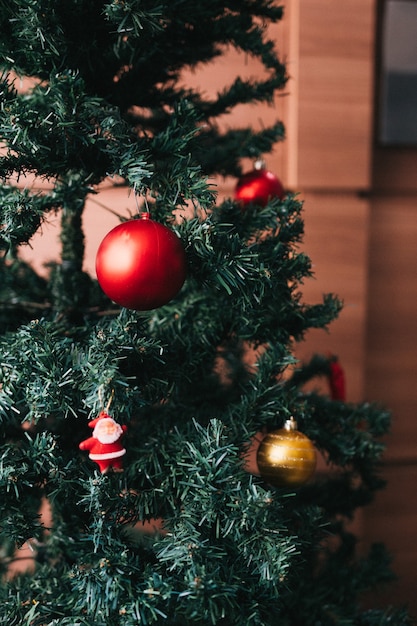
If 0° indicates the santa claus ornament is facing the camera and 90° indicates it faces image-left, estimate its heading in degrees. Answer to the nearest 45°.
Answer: approximately 0°
